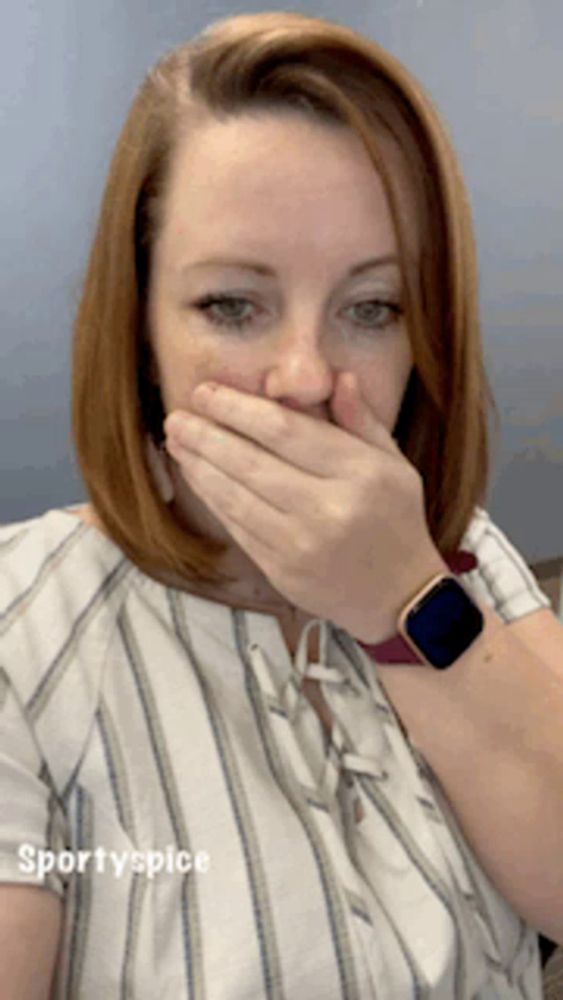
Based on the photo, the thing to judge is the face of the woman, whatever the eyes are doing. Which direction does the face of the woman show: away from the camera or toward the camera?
toward the camera

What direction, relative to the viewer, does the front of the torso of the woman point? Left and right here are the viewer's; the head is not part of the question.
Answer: facing the viewer
